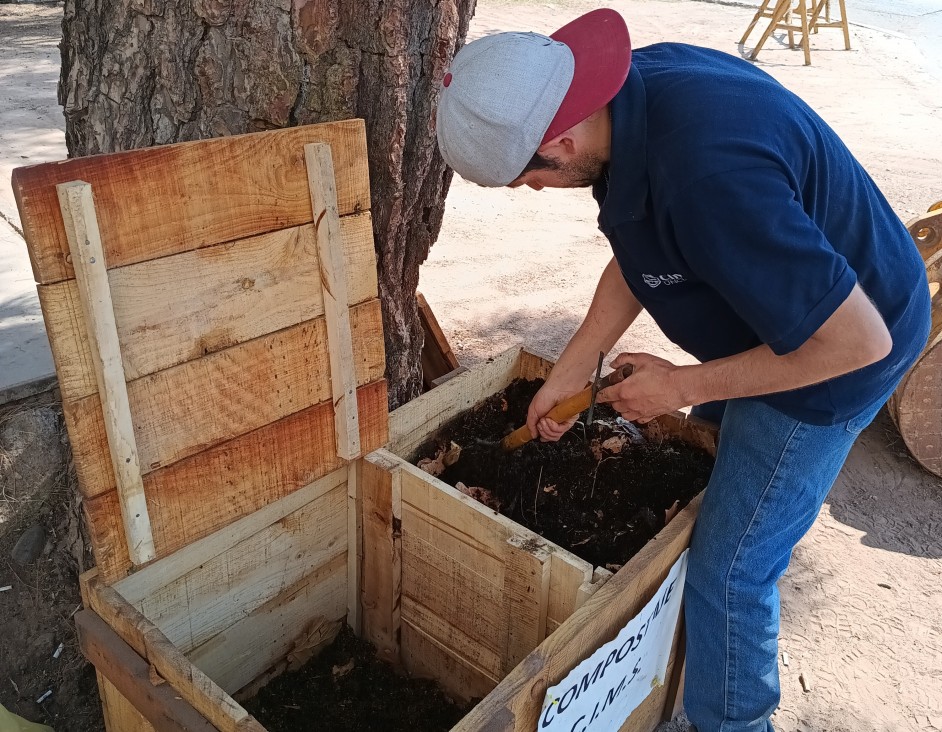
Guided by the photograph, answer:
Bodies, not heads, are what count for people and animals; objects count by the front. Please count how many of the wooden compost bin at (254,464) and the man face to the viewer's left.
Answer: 1

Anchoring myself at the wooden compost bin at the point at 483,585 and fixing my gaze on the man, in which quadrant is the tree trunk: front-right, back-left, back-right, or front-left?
back-left

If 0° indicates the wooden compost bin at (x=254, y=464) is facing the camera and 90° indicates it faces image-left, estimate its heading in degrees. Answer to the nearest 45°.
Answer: approximately 315°

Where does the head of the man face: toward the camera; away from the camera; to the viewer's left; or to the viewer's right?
to the viewer's left

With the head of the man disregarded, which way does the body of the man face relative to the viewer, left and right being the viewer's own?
facing to the left of the viewer

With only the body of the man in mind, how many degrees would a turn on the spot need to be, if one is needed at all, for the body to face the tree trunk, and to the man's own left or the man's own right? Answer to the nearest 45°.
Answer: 0° — they already face it
